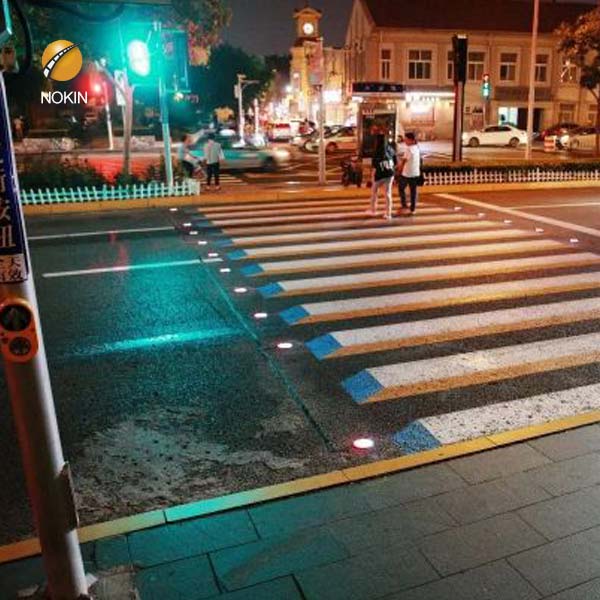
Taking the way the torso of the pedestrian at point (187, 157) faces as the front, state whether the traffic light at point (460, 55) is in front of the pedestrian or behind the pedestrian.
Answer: in front

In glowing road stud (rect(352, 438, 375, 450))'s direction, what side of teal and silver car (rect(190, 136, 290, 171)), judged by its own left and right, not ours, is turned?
right

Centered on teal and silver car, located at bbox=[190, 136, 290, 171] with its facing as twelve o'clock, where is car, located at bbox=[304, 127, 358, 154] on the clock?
The car is roughly at 10 o'clock from the teal and silver car.

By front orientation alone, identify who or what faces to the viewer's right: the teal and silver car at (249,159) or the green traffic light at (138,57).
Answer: the teal and silver car

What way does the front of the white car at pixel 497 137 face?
to the viewer's left

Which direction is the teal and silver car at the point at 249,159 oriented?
to the viewer's right

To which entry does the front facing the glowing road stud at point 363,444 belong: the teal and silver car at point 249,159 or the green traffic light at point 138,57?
the green traffic light

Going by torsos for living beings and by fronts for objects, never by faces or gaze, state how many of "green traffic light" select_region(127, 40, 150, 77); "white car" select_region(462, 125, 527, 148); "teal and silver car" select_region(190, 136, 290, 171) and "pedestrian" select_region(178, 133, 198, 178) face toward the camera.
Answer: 1

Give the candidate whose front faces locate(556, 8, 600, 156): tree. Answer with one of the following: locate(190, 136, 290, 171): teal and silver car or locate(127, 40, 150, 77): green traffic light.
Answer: the teal and silver car

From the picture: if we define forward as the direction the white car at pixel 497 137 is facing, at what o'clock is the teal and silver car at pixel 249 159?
the teal and silver car at pixel 249 159 is roughly at 10 o'clock from the white car at pixel 497 137.
